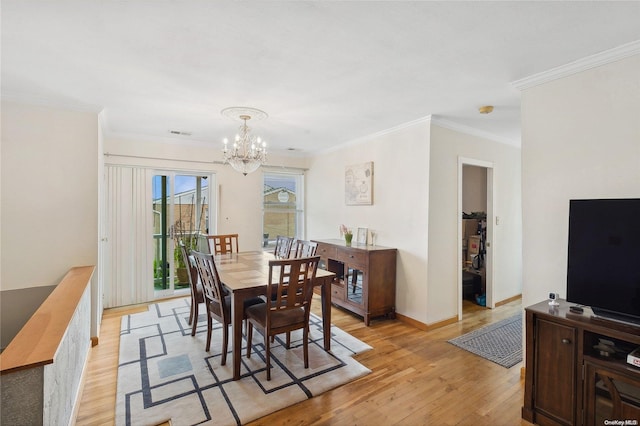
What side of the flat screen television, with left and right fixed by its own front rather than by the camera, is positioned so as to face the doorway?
right

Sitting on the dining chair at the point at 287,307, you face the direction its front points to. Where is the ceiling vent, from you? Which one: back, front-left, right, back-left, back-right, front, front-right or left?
front

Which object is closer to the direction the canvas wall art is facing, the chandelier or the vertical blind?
the chandelier

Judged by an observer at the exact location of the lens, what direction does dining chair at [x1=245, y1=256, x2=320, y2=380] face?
facing away from the viewer and to the left of the viewer

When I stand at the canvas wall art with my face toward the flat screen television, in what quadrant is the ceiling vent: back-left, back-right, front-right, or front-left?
back-right

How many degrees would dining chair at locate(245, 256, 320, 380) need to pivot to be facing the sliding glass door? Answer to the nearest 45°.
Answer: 0° — it already faces it

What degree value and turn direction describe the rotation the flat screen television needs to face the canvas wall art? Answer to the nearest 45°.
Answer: approximately 45° to its right

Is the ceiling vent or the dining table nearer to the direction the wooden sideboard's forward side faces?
the dining table

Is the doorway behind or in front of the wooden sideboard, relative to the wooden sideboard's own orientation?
behind

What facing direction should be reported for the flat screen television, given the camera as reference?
facing the viewer and to the left of the viewer

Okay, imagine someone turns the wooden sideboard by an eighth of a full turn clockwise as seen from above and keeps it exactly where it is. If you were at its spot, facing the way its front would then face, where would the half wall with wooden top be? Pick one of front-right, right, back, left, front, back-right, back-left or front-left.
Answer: front-left

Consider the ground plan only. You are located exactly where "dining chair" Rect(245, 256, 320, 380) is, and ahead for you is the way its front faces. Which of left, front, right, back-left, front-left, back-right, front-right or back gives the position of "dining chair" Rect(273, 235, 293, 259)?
front-right

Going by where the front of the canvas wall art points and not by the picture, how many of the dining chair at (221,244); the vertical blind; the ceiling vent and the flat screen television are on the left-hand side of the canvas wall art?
1

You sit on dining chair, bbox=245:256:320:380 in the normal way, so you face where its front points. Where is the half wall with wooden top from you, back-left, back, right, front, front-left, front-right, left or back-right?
left
